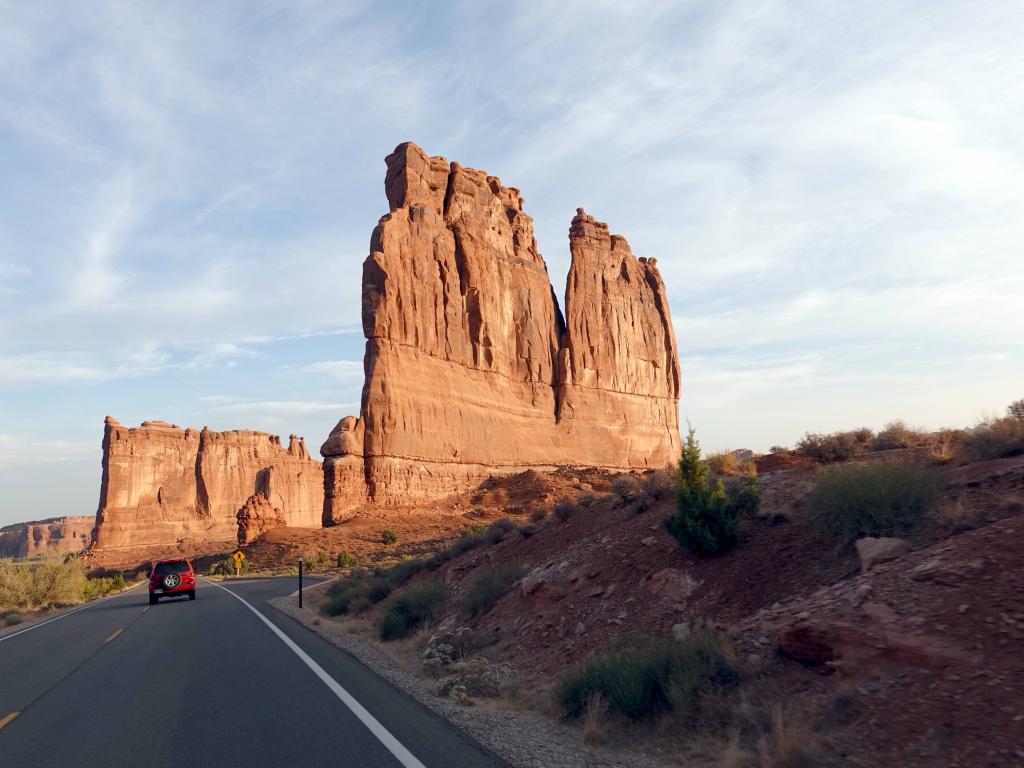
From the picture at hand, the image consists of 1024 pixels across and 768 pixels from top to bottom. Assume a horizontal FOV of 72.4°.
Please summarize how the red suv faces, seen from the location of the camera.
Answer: facing away from the viewer

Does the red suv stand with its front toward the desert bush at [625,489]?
no

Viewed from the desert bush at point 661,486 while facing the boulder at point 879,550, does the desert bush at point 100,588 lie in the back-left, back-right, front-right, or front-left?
back-right

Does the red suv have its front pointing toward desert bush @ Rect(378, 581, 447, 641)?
no

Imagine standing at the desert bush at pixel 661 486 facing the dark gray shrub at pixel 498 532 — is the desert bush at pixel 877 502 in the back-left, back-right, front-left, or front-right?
back-left

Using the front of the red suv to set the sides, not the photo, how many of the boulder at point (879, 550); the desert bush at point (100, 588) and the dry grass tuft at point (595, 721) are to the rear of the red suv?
2

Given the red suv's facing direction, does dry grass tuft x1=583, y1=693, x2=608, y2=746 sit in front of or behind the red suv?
behind

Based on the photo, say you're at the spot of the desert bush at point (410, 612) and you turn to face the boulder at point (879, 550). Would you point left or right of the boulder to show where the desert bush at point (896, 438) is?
left

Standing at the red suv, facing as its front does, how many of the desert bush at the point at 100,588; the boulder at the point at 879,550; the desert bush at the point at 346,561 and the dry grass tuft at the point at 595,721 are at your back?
2

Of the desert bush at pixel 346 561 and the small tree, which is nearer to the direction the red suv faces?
the desert bush

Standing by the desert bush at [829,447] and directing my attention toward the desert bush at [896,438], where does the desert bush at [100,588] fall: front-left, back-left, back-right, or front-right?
back-left

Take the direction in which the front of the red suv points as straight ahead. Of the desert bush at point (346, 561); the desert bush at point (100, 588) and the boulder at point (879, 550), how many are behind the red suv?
1

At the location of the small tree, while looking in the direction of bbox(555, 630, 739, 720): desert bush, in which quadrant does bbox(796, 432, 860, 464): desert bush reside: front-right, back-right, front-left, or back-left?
back-left
